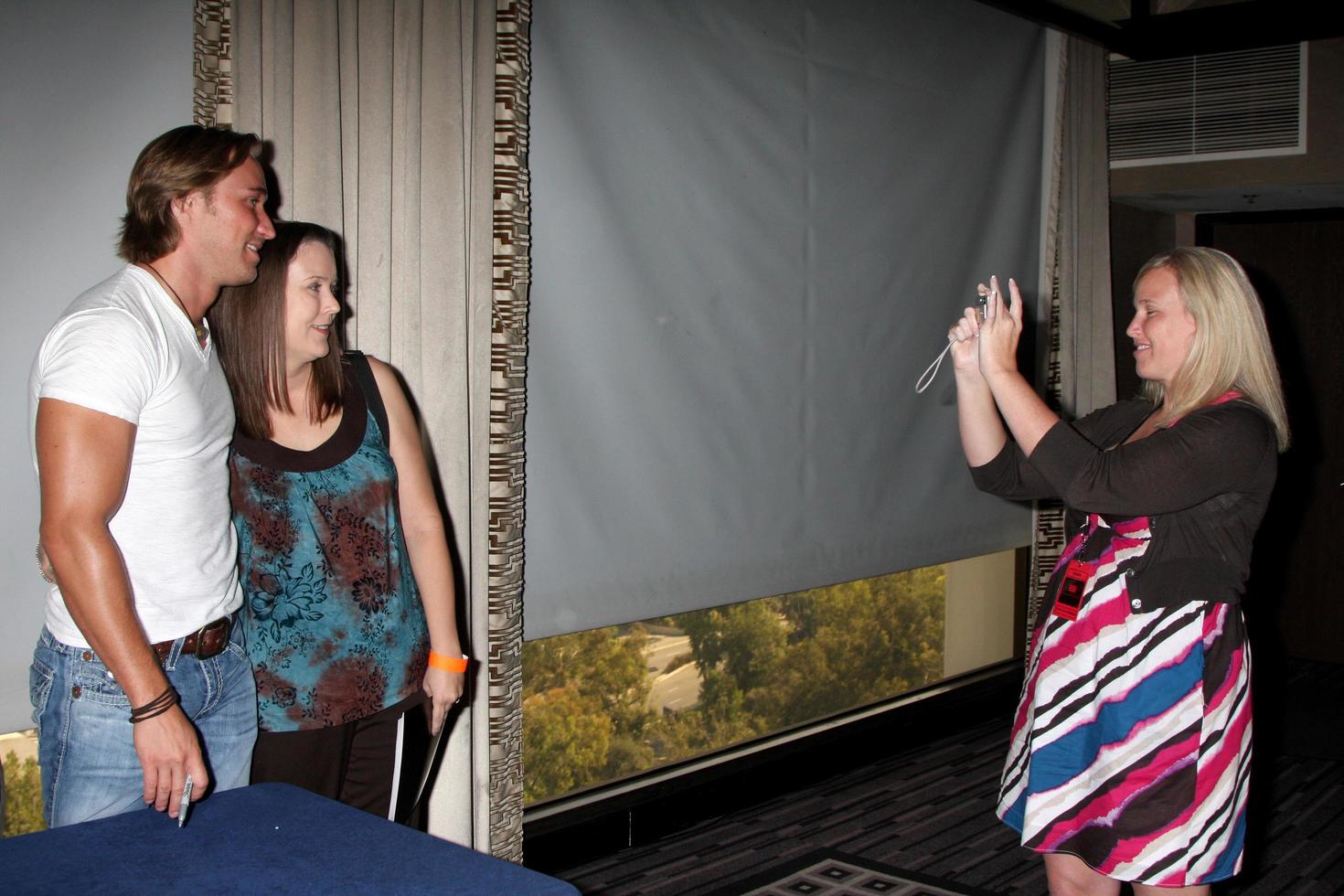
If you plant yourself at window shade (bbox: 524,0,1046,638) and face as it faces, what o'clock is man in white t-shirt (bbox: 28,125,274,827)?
The man in white t-shirt is roughly at 2 o'clock from the window shade.

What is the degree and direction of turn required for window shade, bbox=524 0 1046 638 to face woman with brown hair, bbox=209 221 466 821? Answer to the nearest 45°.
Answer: approximately 45° to its right

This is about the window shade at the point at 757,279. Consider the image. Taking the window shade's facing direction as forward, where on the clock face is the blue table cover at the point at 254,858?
The blue table cover is roughly at 2 o'clock from the window shade.

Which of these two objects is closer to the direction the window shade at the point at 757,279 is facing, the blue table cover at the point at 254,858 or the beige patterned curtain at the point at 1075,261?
the blue table cover

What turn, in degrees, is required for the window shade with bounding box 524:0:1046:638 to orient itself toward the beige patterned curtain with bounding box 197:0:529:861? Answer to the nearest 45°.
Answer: approximately 90° to its right

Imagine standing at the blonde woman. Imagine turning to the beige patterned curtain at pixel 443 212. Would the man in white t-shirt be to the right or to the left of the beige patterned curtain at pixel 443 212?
left

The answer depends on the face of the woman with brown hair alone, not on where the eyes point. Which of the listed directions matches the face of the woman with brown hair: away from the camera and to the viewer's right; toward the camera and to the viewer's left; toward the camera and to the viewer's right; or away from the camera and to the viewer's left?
toward the camera and to the viewer's right

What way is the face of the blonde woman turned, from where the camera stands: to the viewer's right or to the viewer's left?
to the viewer's left

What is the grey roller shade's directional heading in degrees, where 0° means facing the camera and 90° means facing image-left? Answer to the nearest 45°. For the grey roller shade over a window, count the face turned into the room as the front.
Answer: approximately 315°
